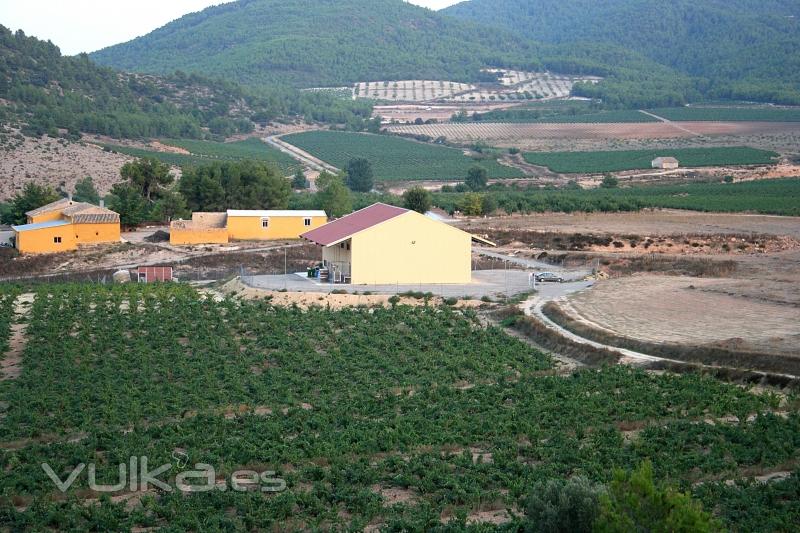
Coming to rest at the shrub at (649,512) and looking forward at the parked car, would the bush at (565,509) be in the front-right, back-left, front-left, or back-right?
front-left

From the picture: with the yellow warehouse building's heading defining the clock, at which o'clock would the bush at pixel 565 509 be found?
The bush is roughly at 9 o'clock from the yellow warehouse building.

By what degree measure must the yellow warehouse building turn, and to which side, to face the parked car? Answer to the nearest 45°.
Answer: approximately 180°

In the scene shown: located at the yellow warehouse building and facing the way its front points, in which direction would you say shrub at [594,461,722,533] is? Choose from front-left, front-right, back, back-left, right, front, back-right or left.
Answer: left

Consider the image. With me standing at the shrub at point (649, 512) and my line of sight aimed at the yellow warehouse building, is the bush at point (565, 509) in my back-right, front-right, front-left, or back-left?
front-left

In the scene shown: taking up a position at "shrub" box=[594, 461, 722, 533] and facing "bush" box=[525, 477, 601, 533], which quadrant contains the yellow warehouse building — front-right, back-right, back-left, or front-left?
front-right

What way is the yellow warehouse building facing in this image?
to the viewer's left
